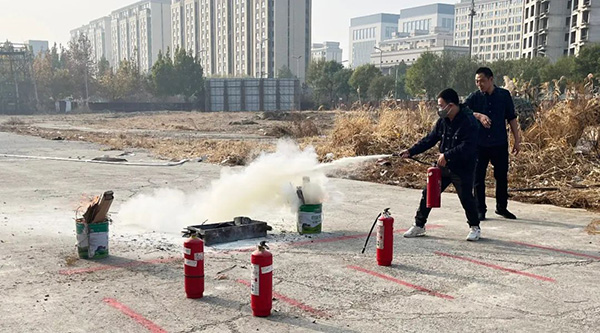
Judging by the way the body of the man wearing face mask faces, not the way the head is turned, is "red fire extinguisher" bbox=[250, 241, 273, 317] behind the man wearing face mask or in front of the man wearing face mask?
in front

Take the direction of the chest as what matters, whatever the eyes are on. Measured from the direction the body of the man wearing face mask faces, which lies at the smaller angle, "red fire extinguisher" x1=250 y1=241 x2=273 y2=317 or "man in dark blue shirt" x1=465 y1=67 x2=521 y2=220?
the red fire extinguisher

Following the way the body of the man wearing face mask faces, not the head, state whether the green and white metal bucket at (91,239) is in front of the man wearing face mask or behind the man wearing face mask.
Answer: in front

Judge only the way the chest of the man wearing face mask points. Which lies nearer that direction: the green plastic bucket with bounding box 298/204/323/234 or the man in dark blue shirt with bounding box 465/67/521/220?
the green plastic bucket

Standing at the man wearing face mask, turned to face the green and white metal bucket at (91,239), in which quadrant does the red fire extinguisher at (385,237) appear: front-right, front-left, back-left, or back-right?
front-left

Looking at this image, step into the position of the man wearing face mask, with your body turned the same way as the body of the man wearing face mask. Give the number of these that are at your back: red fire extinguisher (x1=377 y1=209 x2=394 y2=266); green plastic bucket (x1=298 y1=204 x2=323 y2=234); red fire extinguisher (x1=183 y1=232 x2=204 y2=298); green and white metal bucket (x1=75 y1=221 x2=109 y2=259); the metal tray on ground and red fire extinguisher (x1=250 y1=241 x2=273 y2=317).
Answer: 0

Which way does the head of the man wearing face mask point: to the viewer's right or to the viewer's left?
to the viewer's left

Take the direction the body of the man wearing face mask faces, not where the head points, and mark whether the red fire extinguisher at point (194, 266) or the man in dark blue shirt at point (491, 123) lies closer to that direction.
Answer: the red fire extinguisher

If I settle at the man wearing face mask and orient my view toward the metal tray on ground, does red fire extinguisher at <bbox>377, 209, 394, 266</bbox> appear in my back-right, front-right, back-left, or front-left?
front-left

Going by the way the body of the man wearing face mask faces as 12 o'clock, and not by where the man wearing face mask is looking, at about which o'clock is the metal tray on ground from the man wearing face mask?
The metal tray on ground is roughly at 1 o'clock from the man wearing face mask.

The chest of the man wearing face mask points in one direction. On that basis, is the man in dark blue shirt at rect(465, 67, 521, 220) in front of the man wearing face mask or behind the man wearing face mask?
behind

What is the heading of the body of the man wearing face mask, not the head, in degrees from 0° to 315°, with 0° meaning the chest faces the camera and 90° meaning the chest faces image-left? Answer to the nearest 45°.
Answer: approximately 45°

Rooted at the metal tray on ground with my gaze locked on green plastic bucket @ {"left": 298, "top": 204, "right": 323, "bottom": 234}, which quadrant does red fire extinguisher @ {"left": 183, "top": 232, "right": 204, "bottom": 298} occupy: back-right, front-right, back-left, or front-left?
back-right

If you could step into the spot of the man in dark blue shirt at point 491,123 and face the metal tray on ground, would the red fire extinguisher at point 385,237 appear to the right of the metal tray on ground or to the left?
left

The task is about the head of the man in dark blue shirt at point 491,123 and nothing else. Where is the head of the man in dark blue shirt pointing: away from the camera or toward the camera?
toward the camera

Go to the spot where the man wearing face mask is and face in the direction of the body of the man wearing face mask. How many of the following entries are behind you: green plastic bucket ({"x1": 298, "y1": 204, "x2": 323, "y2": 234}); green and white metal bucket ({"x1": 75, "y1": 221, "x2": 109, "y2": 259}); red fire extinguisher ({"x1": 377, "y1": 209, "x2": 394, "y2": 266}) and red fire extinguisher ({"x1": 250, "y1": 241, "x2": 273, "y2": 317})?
0

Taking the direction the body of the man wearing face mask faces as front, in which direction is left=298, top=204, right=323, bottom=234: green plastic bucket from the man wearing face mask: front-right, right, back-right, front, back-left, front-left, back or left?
front-right
